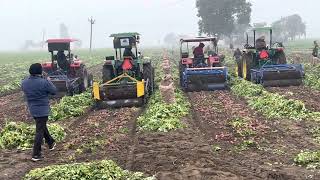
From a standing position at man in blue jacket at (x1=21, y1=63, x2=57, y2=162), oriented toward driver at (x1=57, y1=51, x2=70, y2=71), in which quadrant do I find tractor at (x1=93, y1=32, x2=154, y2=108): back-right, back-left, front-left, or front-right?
front-right

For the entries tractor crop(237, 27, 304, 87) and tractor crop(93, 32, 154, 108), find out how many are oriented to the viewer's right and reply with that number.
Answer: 0
